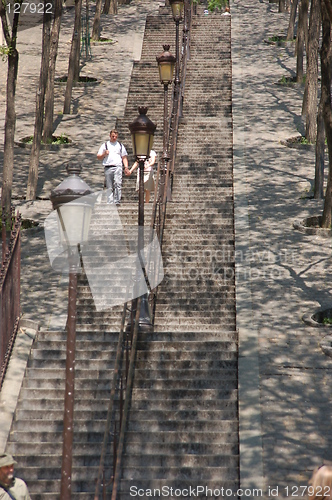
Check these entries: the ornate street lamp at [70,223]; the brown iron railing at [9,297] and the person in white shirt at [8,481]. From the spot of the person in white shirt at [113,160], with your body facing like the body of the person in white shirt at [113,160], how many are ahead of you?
3

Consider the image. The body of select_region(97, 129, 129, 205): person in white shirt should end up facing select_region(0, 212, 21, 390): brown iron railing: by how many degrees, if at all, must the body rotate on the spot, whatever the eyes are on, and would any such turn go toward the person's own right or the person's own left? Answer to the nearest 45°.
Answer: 0° — they already face it

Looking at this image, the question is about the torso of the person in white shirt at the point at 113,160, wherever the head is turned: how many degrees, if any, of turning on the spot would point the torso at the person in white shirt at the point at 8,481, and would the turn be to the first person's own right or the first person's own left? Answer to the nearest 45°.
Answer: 0° — they already face them

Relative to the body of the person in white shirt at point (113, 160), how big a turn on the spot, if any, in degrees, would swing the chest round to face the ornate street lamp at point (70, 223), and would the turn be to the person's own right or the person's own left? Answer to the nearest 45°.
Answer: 0° — they already face it

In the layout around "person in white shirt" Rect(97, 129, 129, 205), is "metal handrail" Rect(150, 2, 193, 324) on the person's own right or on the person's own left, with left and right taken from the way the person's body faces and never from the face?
on the person's own left

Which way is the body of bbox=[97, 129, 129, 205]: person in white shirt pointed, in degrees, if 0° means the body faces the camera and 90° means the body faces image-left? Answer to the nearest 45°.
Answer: approximately 0°

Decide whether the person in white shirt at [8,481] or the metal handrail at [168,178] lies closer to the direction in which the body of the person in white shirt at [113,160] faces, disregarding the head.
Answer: the person in white shirt
